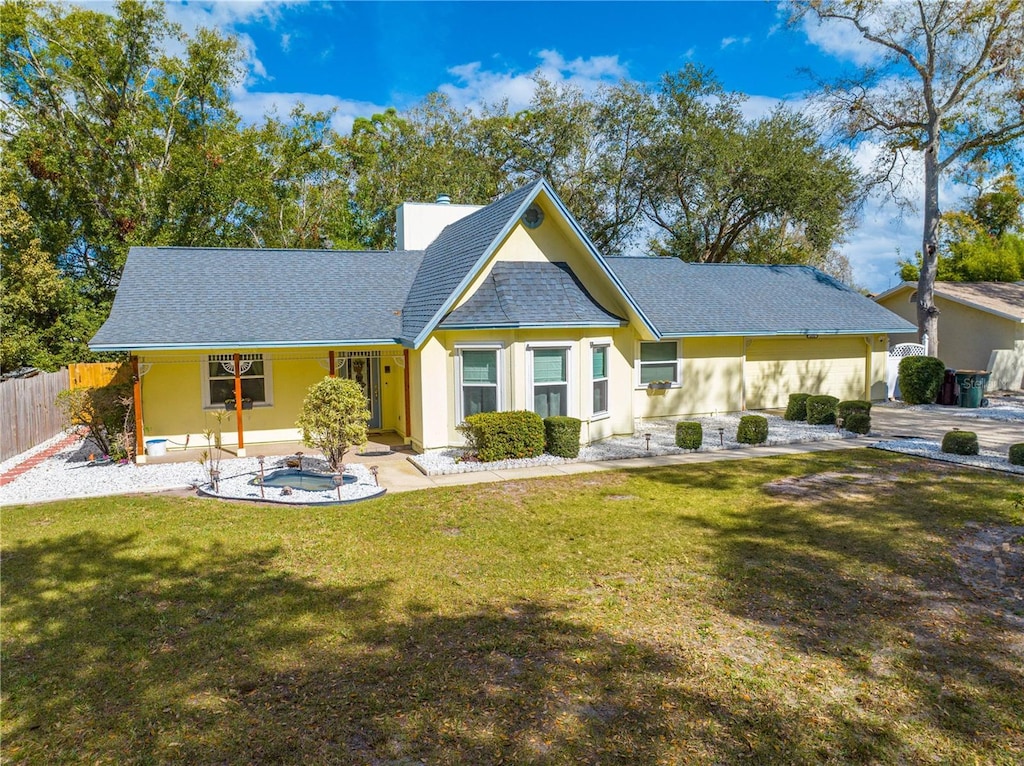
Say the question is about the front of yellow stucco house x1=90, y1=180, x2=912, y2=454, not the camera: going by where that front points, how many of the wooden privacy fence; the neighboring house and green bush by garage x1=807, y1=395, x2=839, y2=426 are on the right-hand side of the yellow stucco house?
1

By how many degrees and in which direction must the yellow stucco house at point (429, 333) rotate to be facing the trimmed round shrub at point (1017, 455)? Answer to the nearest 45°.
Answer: approximately 90° to its left

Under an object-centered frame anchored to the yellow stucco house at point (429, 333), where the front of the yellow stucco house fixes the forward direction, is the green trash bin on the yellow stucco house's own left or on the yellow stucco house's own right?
on the yellow stucco house's own left

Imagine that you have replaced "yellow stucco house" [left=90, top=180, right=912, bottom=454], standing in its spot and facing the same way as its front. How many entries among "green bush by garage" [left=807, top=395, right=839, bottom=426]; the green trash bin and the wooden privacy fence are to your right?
1

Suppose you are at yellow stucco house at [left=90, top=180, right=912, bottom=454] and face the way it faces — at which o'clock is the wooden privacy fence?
The wooden privacy fence is roughly at 3 o'clock from the yellow stucco house.

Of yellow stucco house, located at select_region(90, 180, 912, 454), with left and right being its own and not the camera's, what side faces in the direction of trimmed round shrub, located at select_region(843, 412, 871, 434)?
left

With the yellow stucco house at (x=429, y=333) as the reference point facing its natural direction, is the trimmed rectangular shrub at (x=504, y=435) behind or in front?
in front

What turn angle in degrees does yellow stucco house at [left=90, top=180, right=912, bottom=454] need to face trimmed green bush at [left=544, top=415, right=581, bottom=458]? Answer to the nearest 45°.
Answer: approximately 45° to its left

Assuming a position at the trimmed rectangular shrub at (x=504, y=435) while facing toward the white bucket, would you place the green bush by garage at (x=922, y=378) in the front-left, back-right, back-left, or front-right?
back-right

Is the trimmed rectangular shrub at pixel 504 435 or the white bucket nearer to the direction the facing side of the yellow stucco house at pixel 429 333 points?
the trimmed rectangular shrub

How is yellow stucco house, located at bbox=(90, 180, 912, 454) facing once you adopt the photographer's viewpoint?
facing the viewer

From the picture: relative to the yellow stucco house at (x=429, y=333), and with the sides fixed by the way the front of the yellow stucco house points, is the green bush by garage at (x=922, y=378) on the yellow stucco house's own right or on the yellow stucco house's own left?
on the yellow stucco house's own left

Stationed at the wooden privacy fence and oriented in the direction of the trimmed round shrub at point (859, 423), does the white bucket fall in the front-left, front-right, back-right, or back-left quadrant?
front-right

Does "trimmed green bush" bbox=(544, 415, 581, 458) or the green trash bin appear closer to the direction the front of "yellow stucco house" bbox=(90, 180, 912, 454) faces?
the trimmed green bush
